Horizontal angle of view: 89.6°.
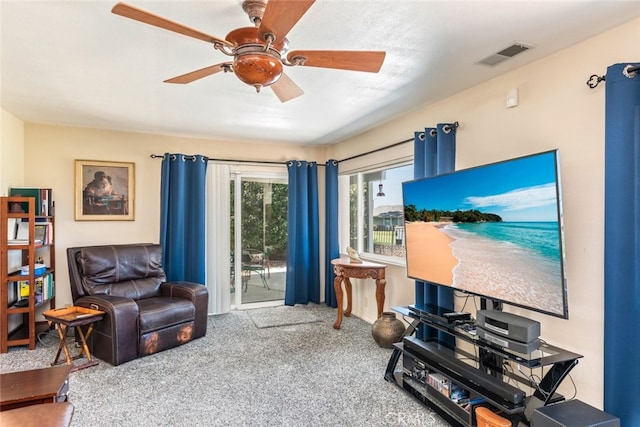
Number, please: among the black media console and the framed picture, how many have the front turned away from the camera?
0

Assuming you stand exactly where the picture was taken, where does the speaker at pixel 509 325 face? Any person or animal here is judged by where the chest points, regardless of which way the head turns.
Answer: facing the viewer and to the left of the viewer

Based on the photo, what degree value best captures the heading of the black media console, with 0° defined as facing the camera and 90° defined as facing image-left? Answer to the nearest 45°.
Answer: approximately 45°

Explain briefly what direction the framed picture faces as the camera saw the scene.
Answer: facing the viewer

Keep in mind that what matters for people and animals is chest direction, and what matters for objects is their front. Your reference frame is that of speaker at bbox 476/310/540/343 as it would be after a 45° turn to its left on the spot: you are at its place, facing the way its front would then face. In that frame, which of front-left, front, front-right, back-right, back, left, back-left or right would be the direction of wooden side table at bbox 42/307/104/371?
right

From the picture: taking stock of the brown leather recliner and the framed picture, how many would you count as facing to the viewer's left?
0

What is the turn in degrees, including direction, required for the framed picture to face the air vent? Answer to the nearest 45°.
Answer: approximately 45° to its left

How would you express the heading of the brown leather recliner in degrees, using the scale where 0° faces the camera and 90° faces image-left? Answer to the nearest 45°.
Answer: approximately 315°

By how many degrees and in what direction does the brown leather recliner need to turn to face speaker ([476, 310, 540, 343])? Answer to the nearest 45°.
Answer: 0° — it already faces it

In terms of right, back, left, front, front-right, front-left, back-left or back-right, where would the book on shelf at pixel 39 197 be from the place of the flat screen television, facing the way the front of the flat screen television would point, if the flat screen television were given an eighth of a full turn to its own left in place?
right

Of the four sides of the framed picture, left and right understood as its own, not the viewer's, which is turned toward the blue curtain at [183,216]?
left

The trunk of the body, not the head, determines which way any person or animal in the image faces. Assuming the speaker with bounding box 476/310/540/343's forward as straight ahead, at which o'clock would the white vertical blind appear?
The white vertical blind is roughly at 2 o'clock from the speaker.

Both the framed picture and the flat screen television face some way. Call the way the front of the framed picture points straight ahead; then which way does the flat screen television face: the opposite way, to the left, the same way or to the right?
to the right
